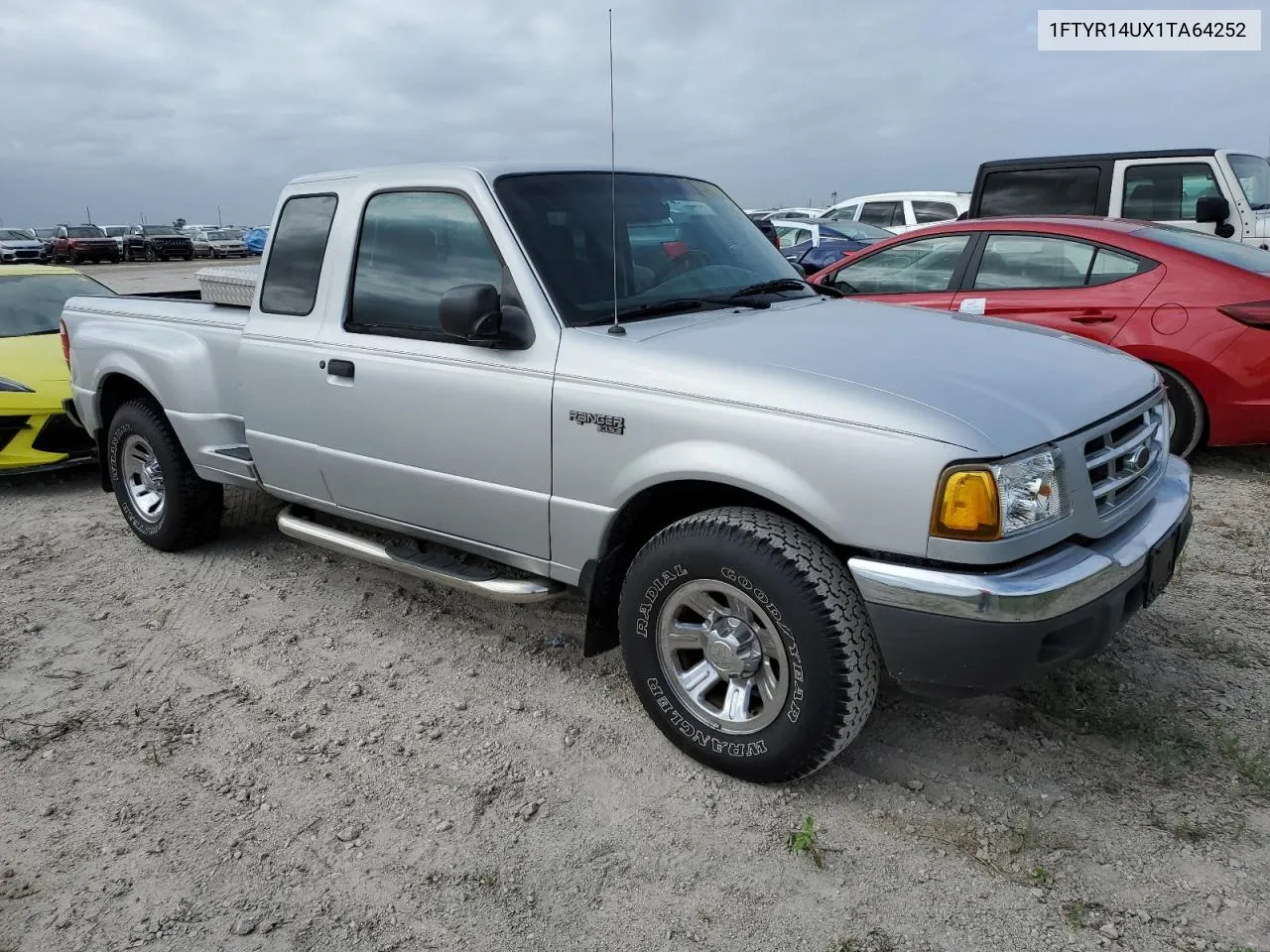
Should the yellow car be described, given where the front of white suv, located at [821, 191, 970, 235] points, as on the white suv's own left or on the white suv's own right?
on the white suv's own left

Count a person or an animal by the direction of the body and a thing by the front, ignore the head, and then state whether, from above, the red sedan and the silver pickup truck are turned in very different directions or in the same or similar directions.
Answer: very different directions

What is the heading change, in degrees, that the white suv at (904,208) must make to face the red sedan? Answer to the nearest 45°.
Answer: approximately 90° to its left

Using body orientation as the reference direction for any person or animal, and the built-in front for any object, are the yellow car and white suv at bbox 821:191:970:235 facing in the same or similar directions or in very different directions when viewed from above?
very different directions

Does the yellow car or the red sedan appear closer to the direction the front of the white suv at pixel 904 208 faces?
the yellow car

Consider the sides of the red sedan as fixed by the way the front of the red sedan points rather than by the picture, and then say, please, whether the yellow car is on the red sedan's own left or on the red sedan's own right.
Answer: on the red sedan's own left

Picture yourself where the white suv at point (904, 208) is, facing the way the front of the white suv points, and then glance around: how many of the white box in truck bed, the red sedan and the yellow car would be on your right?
0

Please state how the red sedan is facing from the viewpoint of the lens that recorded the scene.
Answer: facing away from the viewer and to the left of the viewer

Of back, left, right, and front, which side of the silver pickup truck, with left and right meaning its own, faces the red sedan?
left

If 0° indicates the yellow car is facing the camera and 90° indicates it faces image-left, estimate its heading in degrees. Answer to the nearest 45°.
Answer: approximately 315°

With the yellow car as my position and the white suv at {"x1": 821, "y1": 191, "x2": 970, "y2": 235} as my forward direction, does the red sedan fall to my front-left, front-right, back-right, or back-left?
front-right

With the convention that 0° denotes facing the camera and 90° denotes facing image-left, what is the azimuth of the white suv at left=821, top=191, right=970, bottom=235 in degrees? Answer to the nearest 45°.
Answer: approximately 90°

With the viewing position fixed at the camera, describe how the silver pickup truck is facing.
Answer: facing the viewer and to the right of the viewer

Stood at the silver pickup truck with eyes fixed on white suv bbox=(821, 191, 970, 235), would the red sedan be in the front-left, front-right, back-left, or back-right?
front-right
